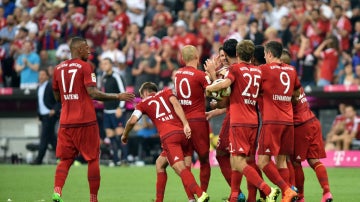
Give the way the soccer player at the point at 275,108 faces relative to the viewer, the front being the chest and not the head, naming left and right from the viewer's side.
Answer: facing away from the viewer and to the left of the viewer

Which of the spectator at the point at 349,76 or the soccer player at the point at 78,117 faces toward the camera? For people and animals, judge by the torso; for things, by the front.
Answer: the spectator

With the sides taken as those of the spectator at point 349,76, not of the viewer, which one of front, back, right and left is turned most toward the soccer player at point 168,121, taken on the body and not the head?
front

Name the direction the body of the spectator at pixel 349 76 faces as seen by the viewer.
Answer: toward the camera

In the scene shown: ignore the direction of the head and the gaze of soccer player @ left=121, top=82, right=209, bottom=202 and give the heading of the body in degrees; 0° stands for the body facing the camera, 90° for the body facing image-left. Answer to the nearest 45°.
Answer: approximately 135°

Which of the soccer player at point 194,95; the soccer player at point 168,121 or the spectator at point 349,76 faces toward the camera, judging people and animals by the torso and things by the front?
the spectator

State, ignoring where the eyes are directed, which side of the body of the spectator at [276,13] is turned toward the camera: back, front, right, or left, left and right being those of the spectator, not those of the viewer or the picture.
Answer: front

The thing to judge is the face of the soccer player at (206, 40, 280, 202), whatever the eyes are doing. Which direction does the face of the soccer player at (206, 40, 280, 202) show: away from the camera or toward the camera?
away from the camera

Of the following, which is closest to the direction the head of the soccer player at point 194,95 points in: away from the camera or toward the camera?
away from the camera

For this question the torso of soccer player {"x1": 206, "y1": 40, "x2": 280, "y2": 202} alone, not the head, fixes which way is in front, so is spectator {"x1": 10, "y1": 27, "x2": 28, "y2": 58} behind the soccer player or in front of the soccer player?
in front

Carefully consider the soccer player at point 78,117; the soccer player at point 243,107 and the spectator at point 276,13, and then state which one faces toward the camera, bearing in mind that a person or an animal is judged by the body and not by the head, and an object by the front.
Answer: the spectator
